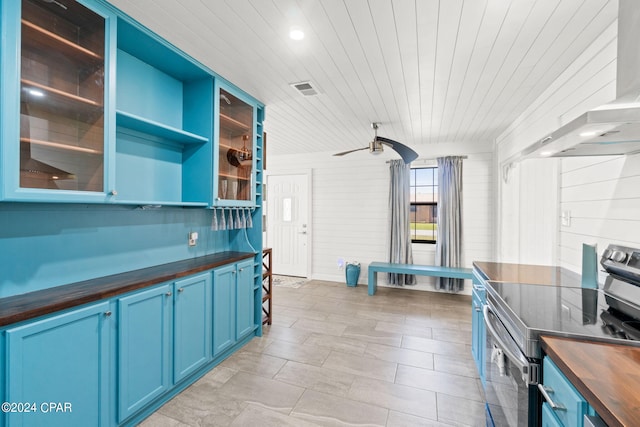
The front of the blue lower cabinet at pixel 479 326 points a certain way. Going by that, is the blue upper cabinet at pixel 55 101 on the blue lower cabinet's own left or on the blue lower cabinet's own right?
on the blue lower cabinet's own left

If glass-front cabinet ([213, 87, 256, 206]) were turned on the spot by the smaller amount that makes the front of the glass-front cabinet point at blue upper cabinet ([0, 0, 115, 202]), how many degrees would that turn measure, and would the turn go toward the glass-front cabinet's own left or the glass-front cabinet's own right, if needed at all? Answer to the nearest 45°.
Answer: approximately 90° to the glass-front cabinet's own right

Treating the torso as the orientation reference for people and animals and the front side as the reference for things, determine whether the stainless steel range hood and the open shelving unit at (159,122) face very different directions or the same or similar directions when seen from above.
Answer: very different directions

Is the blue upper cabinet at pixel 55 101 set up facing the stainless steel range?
yes

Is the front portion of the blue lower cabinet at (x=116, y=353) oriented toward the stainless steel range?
yes

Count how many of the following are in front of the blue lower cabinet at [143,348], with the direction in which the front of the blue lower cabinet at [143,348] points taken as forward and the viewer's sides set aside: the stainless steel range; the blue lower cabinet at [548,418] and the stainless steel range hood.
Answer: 3

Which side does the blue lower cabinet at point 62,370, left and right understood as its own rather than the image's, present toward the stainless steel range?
front

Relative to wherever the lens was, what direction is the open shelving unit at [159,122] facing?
facing the viewer and to the right of the viewer

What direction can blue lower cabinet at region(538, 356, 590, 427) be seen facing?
to the viewer's left

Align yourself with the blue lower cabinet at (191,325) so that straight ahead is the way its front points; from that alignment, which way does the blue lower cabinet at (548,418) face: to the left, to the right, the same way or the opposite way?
the opposite way

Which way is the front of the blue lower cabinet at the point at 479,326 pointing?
to the viewer's left
